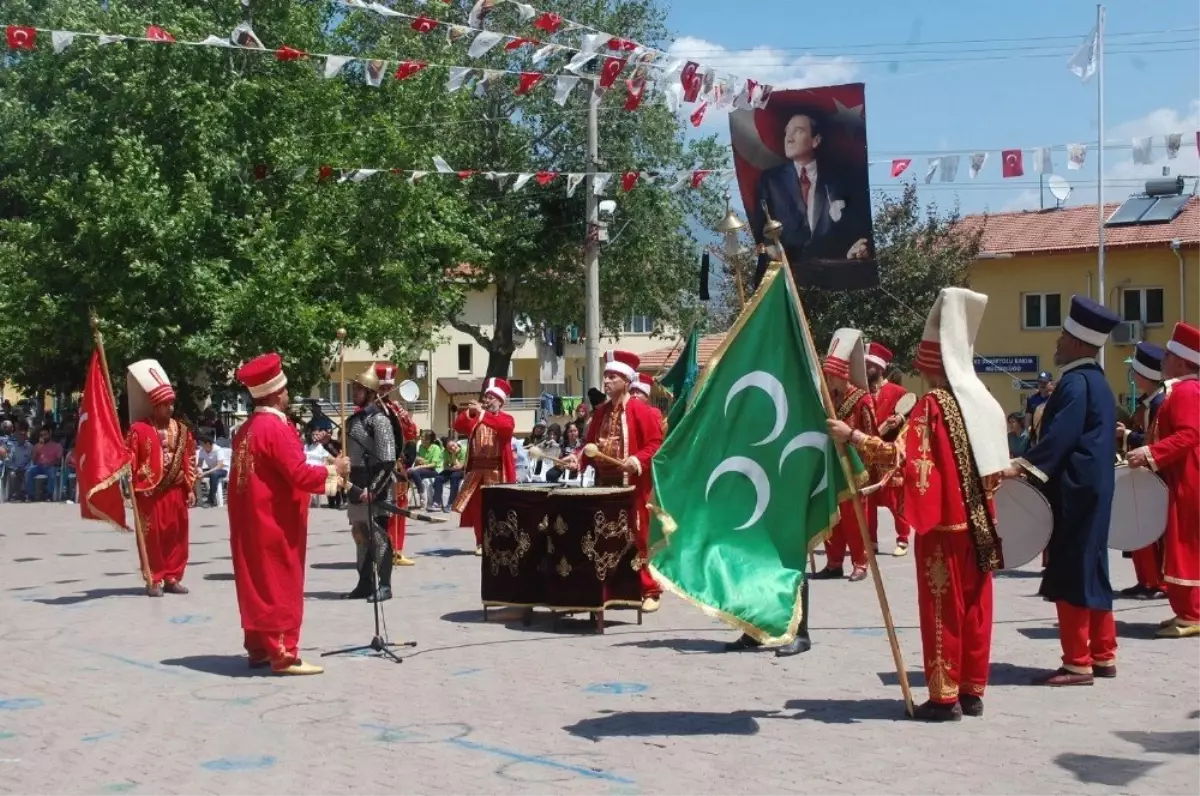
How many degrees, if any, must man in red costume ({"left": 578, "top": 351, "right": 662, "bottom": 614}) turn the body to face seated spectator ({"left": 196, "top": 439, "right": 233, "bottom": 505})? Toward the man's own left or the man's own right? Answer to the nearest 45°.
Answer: approximately 90° to the man's own right

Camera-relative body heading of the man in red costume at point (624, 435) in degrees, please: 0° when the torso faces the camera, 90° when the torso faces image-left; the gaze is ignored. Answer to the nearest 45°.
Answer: approximately 45°

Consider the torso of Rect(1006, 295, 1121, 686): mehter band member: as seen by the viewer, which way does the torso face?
to the viewer's left

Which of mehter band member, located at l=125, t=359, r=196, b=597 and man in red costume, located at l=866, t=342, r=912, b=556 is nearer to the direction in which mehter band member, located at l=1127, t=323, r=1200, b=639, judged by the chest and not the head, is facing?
the mehter band member

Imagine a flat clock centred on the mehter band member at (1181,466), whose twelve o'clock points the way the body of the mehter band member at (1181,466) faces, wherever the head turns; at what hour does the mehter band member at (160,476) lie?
the mehter band member at (160,476) is roughly at 12 o'clock from the mehter band member at (1181,466).

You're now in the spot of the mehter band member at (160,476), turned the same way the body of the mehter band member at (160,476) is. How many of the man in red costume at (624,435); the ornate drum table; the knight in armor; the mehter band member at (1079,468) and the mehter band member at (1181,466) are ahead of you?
5

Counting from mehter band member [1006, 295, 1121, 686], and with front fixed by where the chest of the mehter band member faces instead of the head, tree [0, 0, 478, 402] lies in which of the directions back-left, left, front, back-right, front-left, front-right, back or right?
front-right

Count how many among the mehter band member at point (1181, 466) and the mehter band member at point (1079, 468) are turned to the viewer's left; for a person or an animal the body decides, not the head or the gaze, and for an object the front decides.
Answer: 2

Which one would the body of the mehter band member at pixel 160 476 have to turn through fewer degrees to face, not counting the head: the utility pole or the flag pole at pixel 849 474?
the flag pole

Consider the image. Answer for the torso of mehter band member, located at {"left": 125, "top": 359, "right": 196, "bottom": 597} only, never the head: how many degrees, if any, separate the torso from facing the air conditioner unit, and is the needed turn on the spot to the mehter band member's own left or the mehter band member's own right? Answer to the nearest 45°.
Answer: approximately 90° to the mehter band member's own left

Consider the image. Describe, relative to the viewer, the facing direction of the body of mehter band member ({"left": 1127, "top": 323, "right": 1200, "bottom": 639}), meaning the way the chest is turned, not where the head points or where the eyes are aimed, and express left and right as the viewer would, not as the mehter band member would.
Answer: facing to the left of the viewer

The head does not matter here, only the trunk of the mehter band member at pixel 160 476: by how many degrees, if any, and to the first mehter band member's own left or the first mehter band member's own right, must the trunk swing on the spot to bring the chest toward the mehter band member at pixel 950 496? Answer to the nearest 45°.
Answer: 0° — they already face them

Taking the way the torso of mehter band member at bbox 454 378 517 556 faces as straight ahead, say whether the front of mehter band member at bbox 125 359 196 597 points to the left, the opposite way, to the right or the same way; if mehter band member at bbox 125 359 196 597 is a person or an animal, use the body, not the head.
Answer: to the left

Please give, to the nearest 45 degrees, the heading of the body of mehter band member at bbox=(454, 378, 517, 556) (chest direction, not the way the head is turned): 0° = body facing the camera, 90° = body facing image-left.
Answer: approximately 45°
